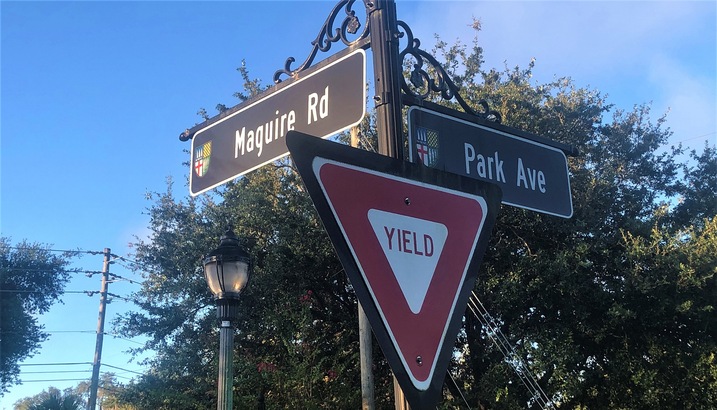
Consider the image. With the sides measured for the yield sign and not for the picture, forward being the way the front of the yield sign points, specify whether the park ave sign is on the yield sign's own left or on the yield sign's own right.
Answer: on the yield sign's own left

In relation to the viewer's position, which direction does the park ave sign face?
facing the viewer and to the right of the viewer

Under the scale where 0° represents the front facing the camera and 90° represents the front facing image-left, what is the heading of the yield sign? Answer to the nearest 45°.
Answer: approximately 315°

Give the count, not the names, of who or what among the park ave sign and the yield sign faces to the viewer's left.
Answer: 0

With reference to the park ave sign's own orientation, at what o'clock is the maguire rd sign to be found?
The maguire rd sign is roughly at 4 o'clock from the park ave sign.

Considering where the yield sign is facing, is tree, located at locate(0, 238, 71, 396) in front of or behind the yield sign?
behind

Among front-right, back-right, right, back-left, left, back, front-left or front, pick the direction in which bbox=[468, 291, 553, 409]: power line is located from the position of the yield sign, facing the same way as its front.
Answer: back-left

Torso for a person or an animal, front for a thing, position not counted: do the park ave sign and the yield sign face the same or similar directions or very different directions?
same or similar directions

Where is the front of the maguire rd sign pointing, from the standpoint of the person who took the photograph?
facing the viewer and to the left of the viewer

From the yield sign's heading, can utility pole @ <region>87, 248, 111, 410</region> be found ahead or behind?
behind

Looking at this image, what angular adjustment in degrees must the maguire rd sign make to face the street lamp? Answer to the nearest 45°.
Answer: approximately 135° to its right

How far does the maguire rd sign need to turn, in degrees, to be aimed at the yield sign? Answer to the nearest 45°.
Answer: approximately 45° to its left

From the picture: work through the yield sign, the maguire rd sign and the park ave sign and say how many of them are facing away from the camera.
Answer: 0
